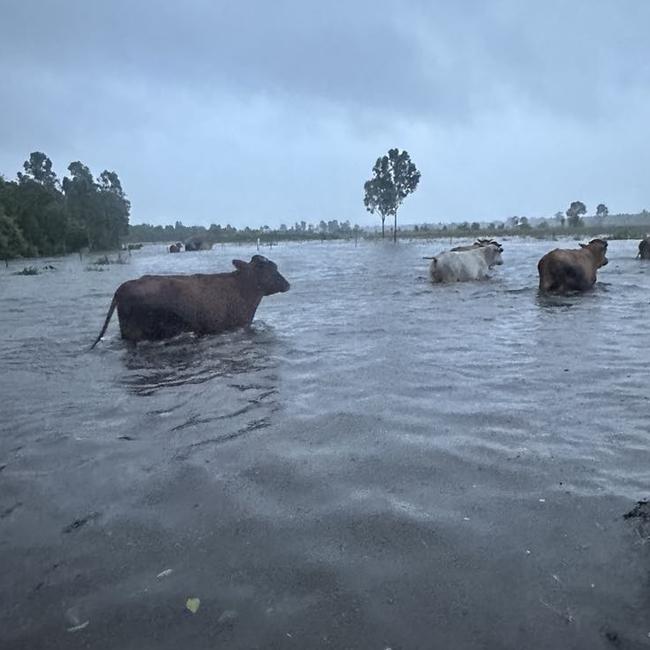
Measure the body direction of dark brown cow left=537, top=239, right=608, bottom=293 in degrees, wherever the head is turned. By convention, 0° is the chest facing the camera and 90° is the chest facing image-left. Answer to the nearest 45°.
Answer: approximately 225°

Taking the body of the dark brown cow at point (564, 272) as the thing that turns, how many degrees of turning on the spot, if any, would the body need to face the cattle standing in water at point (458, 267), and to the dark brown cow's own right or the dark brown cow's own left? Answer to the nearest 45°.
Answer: approximately 90° to the dark brown cow's own left

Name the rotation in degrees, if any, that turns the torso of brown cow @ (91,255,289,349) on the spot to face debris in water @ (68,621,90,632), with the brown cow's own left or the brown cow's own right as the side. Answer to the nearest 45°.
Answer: approximately 90° to the brown cow's own right

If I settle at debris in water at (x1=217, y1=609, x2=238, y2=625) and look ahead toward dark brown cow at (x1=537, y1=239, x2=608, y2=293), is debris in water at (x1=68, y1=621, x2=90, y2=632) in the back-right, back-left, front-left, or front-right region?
back-left

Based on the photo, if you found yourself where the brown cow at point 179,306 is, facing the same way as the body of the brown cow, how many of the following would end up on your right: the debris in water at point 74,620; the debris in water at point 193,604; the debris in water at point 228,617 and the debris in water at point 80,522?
4

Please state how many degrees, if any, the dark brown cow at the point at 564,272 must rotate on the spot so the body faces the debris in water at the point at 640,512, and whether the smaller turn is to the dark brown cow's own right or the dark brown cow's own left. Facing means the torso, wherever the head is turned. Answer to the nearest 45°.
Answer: approximately 135° to the dark brown cow's own right

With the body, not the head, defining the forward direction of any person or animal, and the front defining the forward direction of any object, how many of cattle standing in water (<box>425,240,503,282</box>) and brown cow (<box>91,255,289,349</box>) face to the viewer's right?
2

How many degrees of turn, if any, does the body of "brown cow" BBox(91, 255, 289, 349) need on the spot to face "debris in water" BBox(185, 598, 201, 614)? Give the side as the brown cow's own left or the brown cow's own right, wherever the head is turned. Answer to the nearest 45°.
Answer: approximately 90° to the brown cow's own right

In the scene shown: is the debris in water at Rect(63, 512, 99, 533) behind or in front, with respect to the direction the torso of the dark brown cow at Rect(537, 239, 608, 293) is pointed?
behind

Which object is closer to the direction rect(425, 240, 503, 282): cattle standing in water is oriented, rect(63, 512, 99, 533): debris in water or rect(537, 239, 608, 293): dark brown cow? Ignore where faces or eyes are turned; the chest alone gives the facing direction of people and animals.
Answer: the dark brown cow

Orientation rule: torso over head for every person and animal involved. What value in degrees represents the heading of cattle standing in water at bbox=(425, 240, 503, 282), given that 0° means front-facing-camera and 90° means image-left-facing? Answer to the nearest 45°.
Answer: approximately 270°

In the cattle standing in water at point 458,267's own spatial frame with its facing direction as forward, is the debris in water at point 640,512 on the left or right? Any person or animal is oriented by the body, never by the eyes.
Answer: on its right

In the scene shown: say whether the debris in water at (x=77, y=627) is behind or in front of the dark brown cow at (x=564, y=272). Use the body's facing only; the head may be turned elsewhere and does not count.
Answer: behind

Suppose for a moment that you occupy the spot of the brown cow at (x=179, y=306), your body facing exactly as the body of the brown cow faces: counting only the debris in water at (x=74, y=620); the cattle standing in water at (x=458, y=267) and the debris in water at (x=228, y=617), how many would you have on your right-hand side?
2

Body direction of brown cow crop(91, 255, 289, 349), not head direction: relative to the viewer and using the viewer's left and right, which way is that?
facing to the right of the viewer
